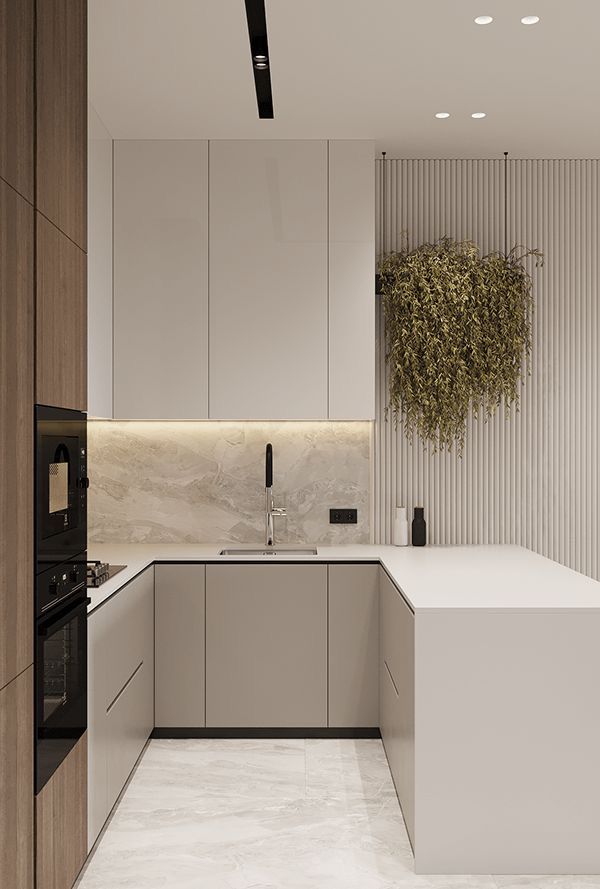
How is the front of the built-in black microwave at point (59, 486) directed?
to the viewer's right

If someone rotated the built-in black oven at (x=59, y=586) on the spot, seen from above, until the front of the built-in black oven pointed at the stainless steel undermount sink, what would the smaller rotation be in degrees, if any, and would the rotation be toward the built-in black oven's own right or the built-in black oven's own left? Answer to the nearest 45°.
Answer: approximately 45° to the built-in black oven's own left

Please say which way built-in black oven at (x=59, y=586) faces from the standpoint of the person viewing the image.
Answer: facing to the right of the viewer

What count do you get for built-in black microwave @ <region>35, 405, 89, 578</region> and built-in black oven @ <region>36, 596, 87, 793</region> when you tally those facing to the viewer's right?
2

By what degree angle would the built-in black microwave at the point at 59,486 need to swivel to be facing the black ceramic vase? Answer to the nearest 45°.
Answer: approximately 45° to its left

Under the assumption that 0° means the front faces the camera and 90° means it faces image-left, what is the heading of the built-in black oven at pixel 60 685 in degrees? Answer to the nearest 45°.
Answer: approximately 270°

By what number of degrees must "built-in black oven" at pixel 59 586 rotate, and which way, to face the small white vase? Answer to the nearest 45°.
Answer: approximately 45° to its left
